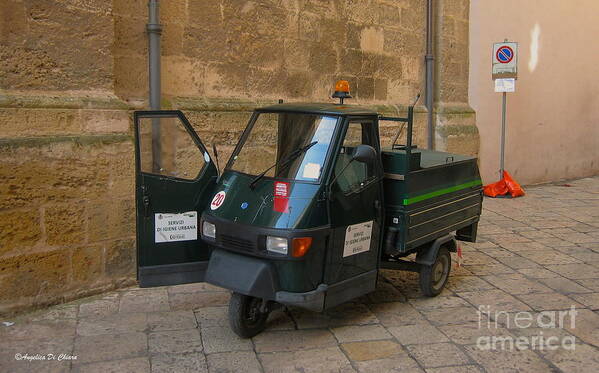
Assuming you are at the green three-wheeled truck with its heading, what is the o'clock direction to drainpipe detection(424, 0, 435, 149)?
The drainpipe is roughly at 5 o'clock from the green three-wheeled truck.

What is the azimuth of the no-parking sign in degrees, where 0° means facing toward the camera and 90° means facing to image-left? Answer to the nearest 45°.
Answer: approximately 0°

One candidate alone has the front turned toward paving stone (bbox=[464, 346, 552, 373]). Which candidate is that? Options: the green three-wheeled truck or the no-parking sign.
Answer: the no-parking sign

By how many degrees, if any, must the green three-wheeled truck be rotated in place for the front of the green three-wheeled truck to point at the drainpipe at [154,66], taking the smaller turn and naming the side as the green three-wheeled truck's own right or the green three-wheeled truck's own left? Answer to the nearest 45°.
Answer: approximately 90° to the green three-wheeled truck's own right

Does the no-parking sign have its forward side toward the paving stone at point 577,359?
yes

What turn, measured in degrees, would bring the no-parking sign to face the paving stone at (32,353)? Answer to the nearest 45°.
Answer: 0° — it already faces it

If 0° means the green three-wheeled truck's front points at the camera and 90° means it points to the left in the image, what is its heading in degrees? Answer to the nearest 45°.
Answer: approximately 45°
